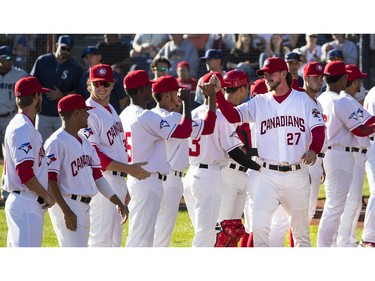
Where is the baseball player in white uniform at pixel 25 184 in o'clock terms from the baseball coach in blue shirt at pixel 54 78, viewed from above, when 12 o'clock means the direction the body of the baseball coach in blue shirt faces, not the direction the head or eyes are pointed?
The baseball player in white uniform is roughly at 12 o'clock from the baseball coach in blue shirt.

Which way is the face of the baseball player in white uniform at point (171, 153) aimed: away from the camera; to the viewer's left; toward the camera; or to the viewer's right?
to the viewer's right

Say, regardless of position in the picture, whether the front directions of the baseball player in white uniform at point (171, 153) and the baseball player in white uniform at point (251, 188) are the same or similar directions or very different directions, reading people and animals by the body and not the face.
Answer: very different directions
